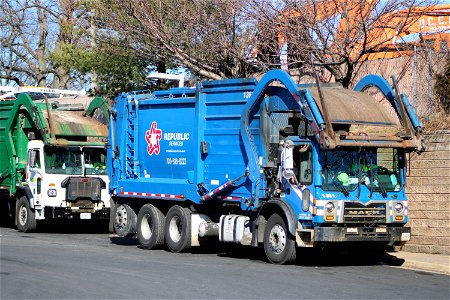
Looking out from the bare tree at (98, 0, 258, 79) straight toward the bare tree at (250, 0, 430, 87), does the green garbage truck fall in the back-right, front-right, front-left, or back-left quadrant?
back-right

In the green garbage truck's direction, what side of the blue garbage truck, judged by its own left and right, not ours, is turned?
back

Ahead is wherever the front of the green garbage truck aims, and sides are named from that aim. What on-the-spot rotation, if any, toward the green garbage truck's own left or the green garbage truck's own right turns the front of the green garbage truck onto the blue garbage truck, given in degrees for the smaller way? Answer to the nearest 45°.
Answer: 0° — it already faces it

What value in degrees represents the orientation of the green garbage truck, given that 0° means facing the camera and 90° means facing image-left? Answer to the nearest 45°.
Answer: approximately 315°
